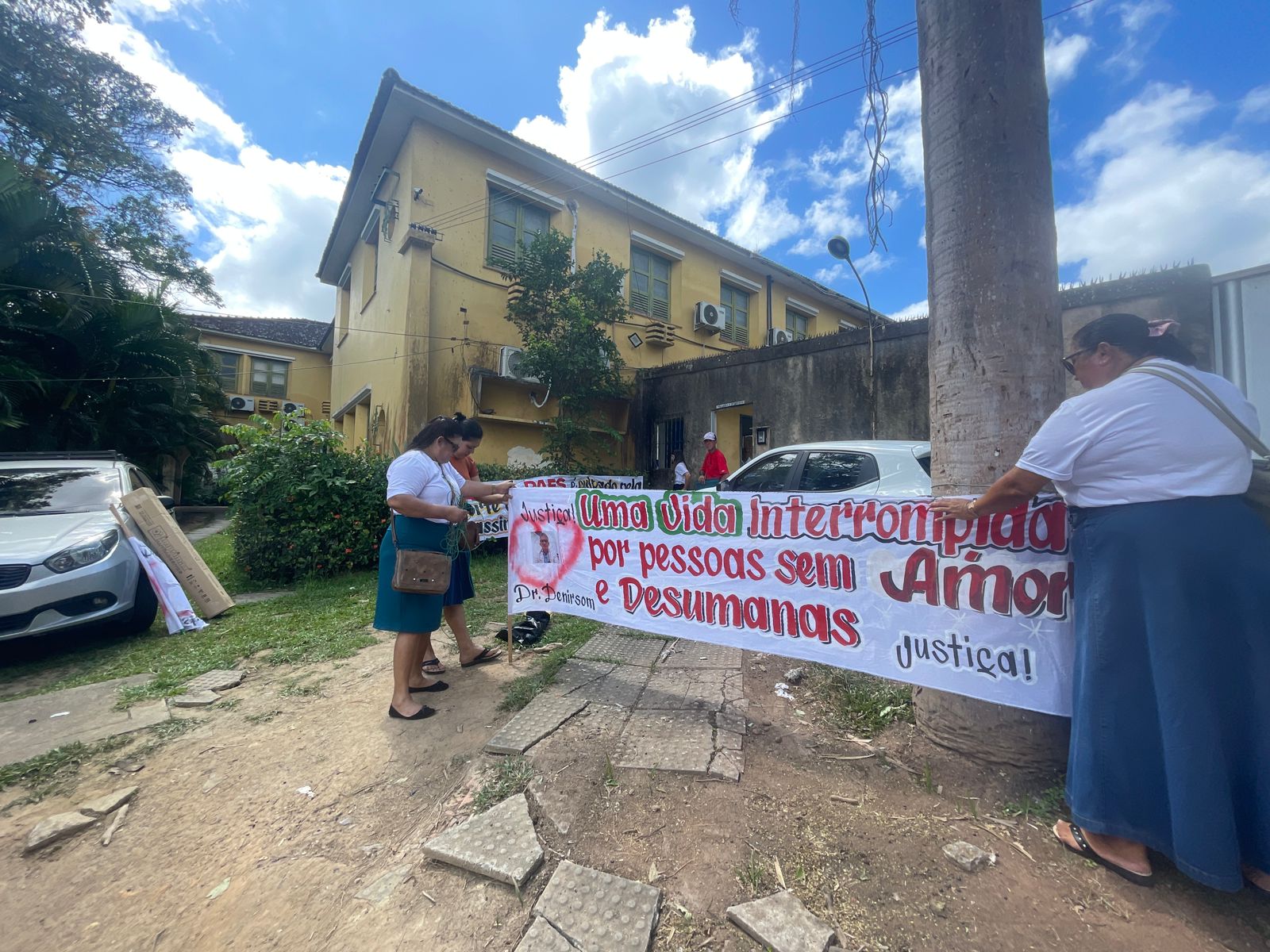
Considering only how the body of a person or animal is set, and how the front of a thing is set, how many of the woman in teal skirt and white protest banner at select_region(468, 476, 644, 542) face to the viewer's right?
1

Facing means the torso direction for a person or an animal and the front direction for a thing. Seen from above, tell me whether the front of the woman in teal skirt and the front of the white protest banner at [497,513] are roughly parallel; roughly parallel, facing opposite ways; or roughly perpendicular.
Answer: roughly perpendicular

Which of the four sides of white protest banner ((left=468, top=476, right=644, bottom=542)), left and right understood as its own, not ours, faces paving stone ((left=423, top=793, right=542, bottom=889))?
front

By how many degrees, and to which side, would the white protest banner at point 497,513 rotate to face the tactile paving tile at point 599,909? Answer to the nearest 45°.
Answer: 0° — it already faces it

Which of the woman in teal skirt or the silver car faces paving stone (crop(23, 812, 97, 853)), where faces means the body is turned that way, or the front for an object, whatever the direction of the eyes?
the silver car

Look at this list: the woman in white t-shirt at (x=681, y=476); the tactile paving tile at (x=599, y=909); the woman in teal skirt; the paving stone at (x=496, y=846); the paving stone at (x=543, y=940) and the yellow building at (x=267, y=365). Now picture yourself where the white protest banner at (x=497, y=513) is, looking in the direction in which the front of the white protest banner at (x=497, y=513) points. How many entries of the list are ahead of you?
4

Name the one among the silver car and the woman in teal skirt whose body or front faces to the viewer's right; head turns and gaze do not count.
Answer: the woman in teal skirt

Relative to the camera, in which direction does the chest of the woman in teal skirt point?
to the viewer's right

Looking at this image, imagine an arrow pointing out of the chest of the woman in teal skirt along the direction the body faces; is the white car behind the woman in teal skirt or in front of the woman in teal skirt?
in front
